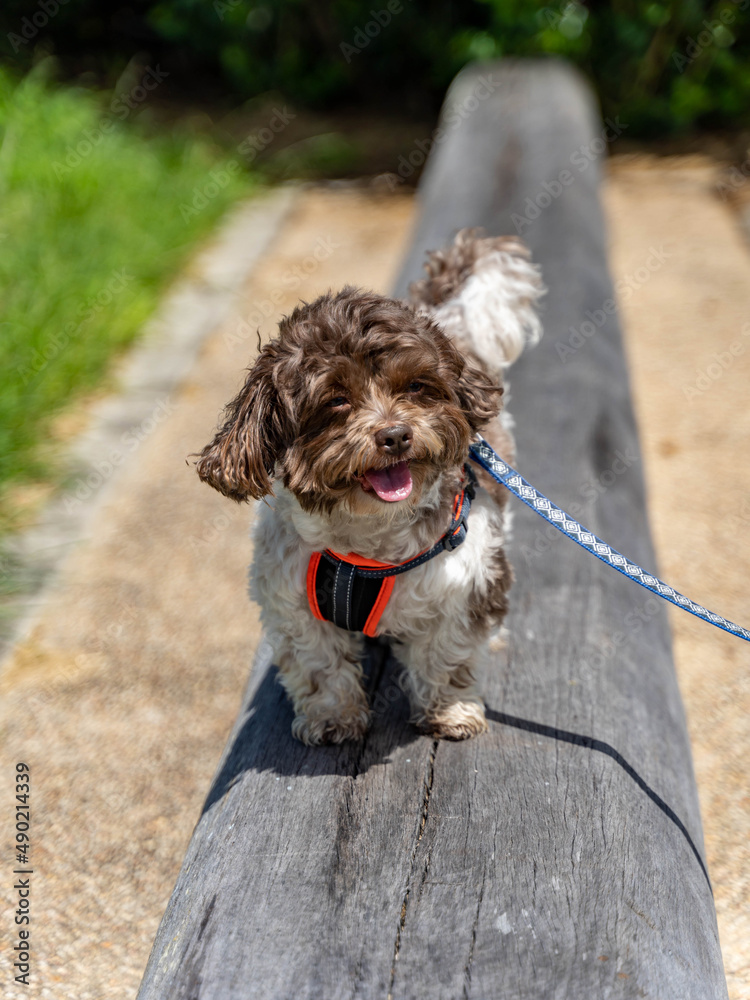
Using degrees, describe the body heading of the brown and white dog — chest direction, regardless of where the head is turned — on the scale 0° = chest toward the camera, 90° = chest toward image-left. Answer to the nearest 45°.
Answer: approximately 0°
